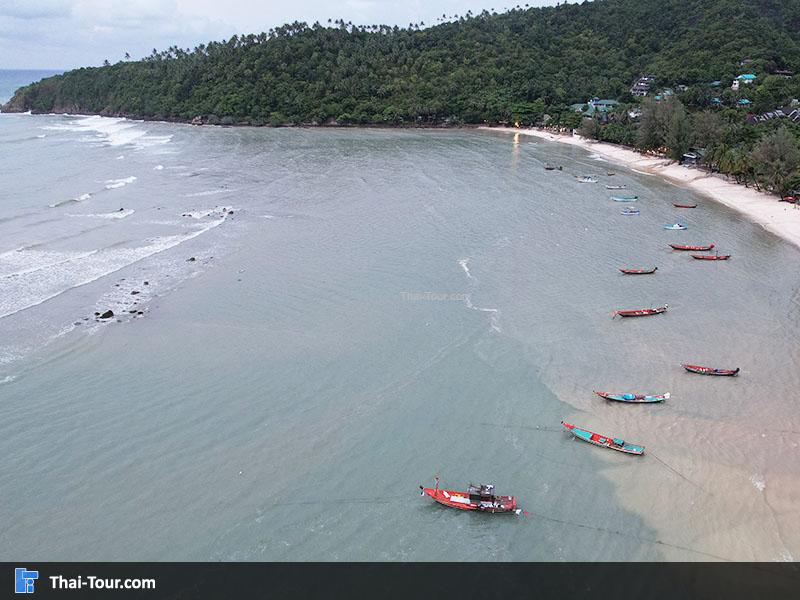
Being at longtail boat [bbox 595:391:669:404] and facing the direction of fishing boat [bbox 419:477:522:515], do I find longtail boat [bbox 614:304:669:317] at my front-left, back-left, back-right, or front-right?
back-right

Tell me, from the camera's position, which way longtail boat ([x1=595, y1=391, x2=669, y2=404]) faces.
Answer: facing to the left of the viewer

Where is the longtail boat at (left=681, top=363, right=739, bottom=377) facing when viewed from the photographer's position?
facing to the left of the viewer

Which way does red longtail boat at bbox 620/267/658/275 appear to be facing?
to the viewer's left

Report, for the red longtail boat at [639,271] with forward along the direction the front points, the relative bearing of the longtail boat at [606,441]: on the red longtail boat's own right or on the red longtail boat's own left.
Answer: on the red longtail boat's own left

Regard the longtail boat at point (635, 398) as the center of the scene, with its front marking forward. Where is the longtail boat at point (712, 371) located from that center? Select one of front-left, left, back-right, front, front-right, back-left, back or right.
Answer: back-right
